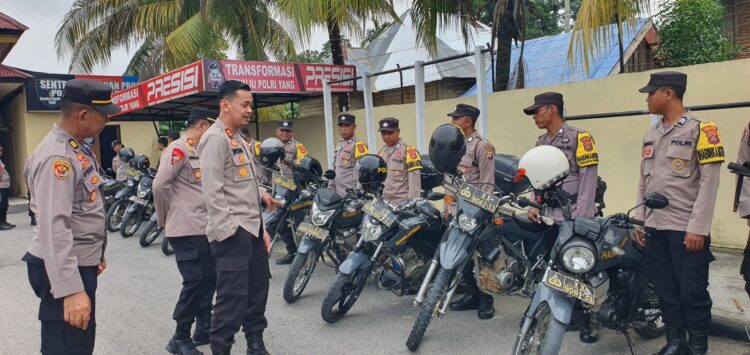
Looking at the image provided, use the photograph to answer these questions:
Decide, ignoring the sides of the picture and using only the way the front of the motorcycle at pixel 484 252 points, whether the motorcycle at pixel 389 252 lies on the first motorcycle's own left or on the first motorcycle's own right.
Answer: on the first motorcycle's own right

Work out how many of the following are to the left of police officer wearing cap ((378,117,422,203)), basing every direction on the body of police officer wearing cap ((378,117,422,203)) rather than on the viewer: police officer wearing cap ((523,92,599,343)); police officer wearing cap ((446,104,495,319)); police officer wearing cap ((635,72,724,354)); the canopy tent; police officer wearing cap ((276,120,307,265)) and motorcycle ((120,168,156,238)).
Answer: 3

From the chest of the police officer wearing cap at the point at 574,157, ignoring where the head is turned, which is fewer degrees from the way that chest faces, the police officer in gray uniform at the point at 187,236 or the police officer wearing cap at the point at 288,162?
the police officer in gray uniform

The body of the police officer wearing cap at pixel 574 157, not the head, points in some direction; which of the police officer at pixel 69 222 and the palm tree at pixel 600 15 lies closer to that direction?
the police officer

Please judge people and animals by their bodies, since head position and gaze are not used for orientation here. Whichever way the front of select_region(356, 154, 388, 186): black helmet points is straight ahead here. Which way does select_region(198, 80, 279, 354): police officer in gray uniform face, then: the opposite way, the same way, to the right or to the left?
to the left

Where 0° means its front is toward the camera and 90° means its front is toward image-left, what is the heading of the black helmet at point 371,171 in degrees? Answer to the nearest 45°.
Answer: approximately 45°

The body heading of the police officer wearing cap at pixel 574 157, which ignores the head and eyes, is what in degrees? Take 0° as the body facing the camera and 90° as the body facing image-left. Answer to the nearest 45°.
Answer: approximately 45°

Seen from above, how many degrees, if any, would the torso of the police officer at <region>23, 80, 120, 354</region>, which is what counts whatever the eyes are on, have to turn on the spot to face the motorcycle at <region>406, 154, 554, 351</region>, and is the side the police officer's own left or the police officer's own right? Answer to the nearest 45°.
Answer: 0° — they already face it

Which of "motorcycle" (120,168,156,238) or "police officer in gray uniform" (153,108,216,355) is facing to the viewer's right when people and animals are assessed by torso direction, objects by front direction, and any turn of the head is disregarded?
the police officer in gray uniform

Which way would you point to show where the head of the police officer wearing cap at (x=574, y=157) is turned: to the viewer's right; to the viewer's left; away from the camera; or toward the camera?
to the viewer's left
